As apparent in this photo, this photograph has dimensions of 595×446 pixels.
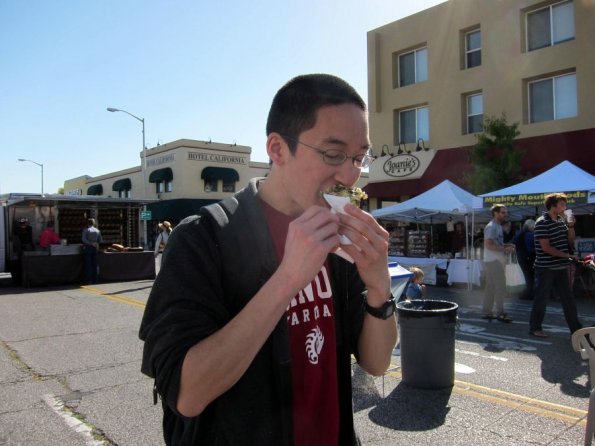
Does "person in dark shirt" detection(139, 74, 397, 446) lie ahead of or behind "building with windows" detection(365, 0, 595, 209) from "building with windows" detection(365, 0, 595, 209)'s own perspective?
ahead

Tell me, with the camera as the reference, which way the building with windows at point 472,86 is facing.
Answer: facing the viewer and to the left of the viewer

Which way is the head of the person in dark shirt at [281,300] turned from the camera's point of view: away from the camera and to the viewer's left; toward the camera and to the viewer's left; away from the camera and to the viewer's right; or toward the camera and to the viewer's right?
toward the camera and to the viewer's right

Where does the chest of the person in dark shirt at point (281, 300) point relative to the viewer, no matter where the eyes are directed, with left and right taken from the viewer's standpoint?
facing the viewer and to the right of the viewer

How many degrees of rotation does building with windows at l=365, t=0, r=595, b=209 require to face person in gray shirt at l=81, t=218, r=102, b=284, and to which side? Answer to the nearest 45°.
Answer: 0° — it already faces them
